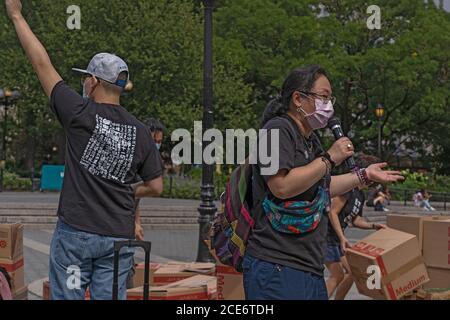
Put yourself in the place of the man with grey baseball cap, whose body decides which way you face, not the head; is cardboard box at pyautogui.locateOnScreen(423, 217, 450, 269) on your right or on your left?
on your right

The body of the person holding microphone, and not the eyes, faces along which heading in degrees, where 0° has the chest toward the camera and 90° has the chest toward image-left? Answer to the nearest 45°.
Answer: approximately 315°

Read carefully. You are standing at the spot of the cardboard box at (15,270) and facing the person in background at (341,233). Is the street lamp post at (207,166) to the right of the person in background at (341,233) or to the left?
left

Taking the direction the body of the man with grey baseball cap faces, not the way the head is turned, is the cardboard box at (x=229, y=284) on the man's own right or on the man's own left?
on the man's own right

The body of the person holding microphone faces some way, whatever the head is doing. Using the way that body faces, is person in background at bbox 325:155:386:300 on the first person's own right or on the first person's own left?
on the first person's own left

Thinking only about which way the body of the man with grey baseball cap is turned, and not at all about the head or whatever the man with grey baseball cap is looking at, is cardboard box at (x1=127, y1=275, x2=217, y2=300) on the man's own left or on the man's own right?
on the man's own right

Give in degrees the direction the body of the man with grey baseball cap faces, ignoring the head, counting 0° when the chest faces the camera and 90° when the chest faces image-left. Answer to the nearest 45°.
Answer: approximately 135°
